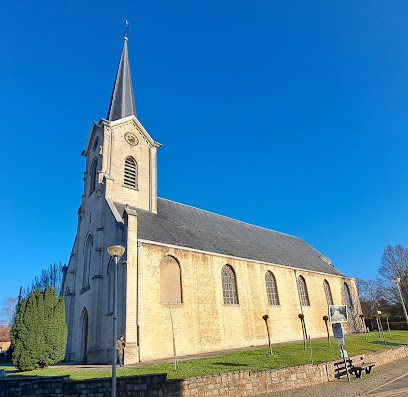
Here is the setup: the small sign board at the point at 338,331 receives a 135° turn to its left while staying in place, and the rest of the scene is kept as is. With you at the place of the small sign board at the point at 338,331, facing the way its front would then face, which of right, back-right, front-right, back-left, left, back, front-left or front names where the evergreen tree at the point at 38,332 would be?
back-left

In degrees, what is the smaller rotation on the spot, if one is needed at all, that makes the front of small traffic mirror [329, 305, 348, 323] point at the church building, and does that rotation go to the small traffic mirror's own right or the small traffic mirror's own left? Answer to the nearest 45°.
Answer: approximately 90° to the small traffic mirror's own right

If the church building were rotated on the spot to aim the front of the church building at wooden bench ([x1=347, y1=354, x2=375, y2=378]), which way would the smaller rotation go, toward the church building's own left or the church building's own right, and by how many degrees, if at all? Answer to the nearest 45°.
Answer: approximately 90° to the church building's own left

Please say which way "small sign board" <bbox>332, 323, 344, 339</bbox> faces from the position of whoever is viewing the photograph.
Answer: facing the viewer

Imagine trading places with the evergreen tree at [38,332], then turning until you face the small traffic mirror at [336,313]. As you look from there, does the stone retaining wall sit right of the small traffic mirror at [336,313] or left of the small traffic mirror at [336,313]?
right

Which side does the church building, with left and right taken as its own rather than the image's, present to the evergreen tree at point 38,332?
front

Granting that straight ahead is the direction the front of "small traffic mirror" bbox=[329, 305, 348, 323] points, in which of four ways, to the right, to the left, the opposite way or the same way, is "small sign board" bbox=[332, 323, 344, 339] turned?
the same way

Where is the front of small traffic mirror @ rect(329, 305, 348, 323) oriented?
toward the camera

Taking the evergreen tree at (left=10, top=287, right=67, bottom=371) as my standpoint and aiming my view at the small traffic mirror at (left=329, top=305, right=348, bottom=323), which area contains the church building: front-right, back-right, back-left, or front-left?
front-left

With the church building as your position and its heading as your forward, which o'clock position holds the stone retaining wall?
The stone retaining wall is roughly at 10 o'clock from the church building.

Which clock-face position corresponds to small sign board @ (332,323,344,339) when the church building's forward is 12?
The small sign board is roughly at 9 o'clock from the church building.
